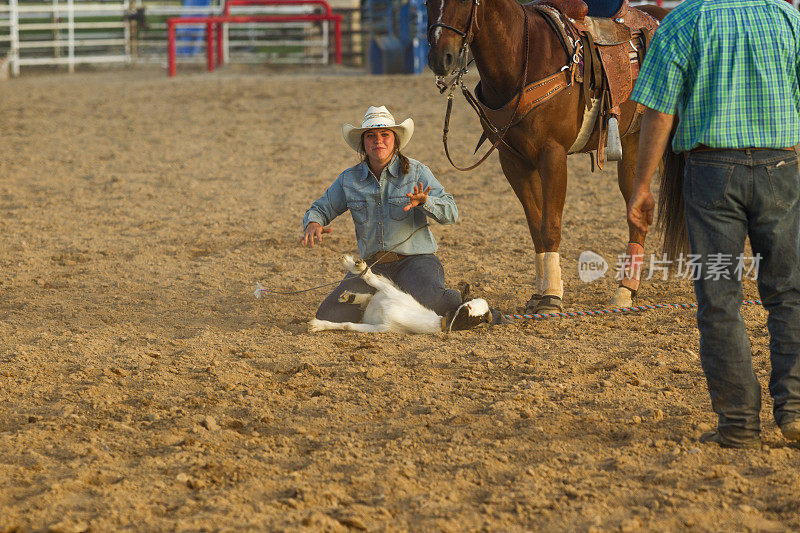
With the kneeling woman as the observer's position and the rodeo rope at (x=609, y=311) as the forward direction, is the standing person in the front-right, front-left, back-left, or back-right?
front-right

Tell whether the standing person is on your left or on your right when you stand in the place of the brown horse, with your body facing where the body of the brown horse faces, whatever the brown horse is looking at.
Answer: on your left

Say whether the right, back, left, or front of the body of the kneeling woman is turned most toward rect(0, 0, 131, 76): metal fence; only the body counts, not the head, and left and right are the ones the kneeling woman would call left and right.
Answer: back

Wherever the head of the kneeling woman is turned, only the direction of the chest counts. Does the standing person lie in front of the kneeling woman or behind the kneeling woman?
in front

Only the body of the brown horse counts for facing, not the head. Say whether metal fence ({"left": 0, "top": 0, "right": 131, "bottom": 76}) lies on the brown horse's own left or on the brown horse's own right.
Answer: on the brown horse's own right

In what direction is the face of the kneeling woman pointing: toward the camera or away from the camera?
toward the camera

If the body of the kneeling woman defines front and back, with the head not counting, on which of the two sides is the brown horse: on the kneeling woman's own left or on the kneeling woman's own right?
on the kneeling woman's own left

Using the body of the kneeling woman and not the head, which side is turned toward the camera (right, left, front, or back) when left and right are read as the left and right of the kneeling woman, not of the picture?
front

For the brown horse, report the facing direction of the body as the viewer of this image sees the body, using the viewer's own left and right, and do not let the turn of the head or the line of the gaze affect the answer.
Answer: facing the viewer and to the left of the viewer

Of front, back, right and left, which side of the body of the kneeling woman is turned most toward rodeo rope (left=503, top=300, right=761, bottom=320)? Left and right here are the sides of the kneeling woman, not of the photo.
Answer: left

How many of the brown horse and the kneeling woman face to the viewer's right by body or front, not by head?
0
